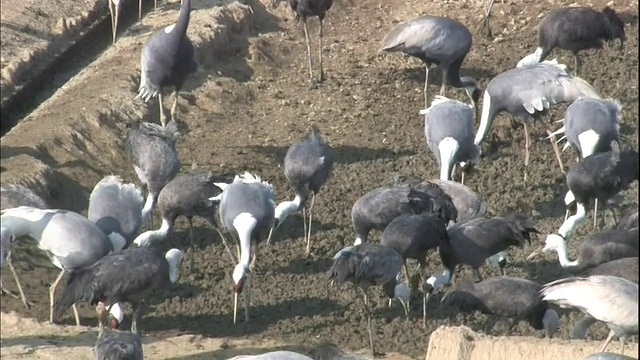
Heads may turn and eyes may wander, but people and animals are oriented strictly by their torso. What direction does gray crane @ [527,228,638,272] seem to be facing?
to the viewer's left

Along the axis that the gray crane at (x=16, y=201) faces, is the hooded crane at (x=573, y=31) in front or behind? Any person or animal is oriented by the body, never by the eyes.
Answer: behind

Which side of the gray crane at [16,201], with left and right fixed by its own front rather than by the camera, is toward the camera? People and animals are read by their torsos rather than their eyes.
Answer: left

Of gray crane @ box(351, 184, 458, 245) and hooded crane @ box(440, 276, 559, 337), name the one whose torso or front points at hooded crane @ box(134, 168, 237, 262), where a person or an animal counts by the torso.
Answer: the gray crane

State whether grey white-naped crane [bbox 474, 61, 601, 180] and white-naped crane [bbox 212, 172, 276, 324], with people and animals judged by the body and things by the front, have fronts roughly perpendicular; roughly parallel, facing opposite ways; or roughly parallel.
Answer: roughly perpendicular

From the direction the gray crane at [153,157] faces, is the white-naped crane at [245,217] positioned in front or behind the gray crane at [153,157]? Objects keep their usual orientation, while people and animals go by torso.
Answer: in front

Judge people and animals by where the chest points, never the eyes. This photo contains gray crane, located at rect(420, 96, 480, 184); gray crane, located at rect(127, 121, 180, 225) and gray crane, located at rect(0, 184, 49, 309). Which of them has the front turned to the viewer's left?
gray crane, located at rect(0, 184, 49, 309)

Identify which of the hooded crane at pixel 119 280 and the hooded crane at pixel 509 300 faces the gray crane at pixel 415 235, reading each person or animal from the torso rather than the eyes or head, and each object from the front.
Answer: the hooded crane at pixel 119 280

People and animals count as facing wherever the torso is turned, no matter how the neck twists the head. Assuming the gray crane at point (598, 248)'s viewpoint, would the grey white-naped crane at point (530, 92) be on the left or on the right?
on its right

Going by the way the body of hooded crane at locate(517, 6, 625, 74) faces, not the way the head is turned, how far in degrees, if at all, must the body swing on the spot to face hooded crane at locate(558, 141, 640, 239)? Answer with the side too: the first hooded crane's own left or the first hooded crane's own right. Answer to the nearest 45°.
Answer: approximately 90° to the first hooded crane's own left

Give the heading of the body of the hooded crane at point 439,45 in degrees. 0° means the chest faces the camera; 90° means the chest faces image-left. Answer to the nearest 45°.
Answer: approximately 270°

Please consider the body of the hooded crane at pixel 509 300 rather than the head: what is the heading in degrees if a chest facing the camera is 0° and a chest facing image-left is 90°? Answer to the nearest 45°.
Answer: approximately 270°
